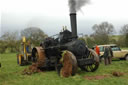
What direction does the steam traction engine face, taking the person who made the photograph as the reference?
facing the viewer and to the right of the viewer

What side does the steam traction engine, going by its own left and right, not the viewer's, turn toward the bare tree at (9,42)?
back
